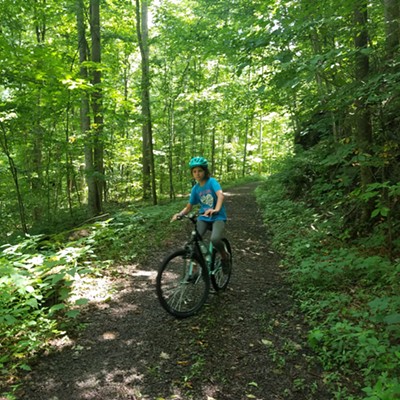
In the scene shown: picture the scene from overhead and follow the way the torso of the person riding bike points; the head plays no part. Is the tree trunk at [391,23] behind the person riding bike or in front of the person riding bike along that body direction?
behind

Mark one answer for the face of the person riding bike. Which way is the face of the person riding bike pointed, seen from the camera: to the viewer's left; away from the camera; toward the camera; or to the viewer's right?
toward the camera

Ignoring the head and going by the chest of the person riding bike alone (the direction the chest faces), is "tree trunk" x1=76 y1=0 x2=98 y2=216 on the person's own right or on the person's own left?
on the person's own right

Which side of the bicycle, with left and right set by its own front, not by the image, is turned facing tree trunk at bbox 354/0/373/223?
back

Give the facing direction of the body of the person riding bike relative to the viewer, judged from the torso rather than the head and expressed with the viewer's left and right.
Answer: facing the viewer and to the left of the viewer

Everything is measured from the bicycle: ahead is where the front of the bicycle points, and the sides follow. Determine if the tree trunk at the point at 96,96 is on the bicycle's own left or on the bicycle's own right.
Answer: on the bicycle's own right

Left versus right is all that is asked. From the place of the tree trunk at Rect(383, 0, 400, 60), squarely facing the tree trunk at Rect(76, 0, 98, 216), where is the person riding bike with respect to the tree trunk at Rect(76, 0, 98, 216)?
left
